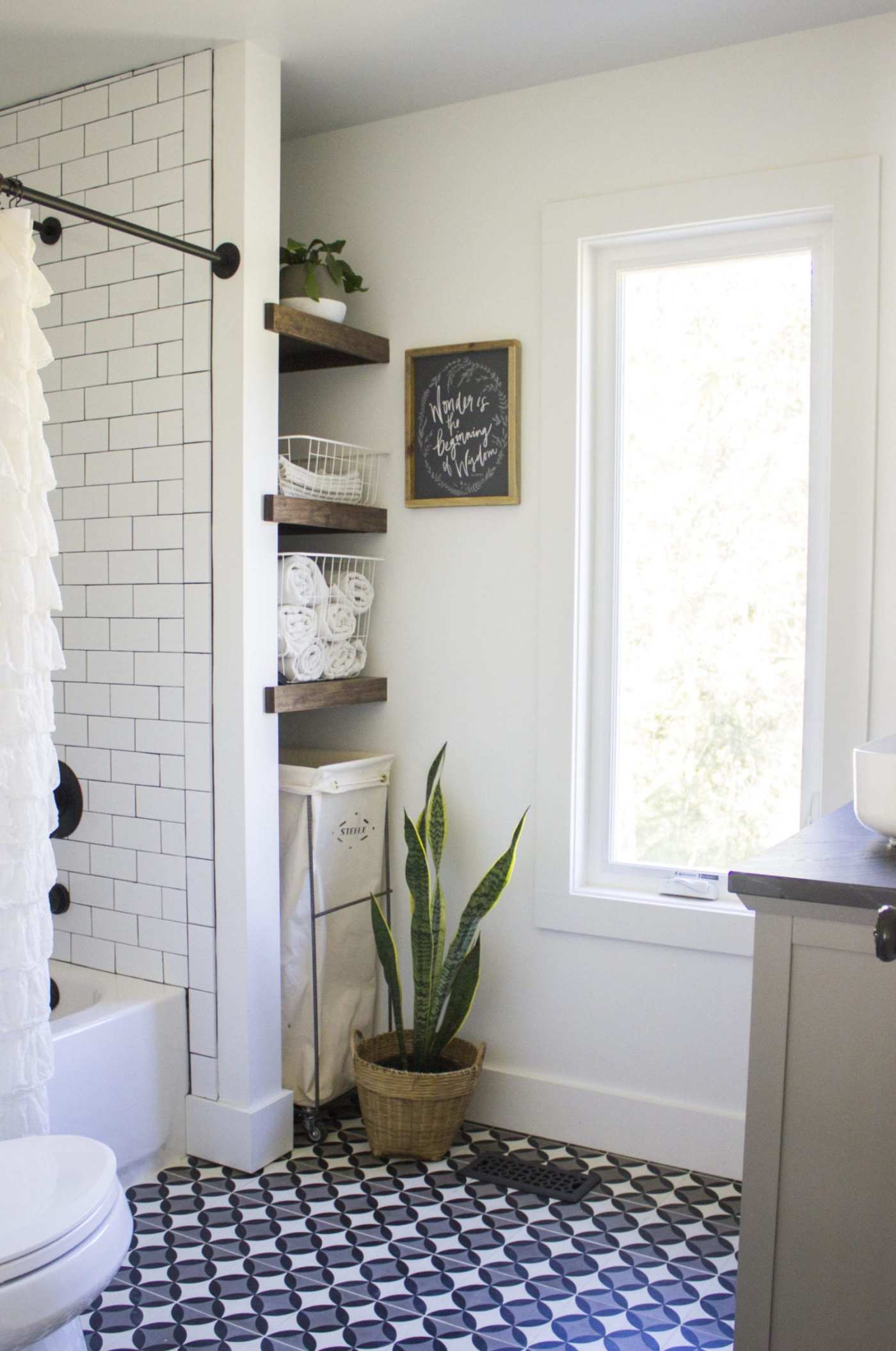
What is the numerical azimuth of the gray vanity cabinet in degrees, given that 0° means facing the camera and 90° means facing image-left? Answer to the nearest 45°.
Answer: approximately 135°

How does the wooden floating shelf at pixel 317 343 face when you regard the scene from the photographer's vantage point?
facing the viewer and to the right of the viewer

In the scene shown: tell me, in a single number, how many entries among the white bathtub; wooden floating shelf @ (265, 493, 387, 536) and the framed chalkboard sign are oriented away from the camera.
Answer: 0

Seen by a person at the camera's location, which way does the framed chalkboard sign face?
facing the viewer and to the left of the viewer

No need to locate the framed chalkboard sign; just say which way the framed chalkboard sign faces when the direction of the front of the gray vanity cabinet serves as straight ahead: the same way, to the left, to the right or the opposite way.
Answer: to the left

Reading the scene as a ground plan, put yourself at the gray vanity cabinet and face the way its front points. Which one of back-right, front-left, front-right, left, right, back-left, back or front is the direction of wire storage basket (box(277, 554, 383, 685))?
front

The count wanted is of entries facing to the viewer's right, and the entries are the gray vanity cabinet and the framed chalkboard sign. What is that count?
0

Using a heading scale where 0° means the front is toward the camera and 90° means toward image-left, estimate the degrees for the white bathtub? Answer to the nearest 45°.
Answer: approximately 315°
